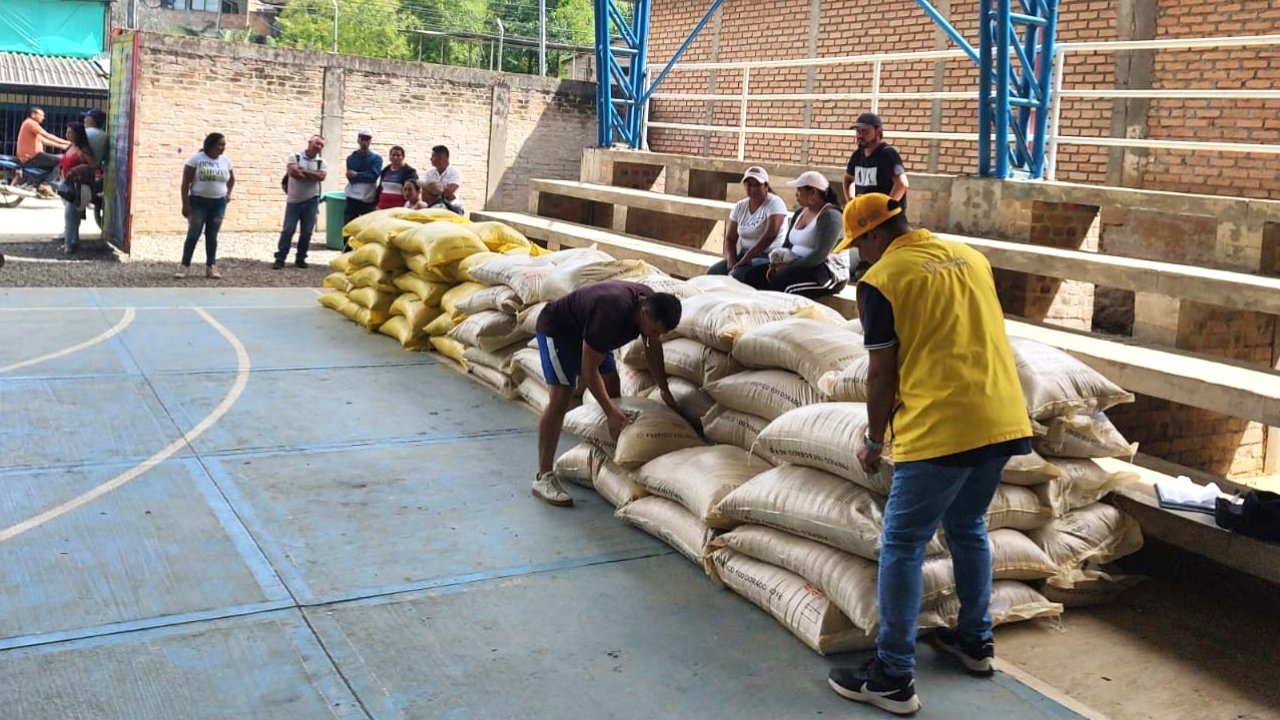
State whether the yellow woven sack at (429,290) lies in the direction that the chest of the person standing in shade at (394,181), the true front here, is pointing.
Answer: yes

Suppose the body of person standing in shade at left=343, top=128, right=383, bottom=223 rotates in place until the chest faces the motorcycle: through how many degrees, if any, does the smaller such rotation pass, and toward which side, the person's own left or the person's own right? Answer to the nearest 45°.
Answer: approximately 135° to the person's own right

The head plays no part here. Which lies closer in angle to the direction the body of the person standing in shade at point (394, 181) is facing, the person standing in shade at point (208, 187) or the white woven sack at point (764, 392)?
the white woven sack

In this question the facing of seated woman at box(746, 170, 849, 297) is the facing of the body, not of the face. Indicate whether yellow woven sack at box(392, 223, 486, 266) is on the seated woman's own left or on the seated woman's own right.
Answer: on the seated woman's own right

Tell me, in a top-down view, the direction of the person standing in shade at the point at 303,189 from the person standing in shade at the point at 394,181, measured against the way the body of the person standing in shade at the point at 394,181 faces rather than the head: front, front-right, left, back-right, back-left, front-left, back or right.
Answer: right

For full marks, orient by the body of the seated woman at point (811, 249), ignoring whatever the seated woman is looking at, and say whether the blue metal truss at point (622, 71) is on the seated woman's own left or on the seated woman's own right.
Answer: on the seated woman's own right

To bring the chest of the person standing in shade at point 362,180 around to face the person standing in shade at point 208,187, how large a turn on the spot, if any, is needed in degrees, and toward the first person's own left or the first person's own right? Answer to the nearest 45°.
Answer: approximately 45° to the first person's own right

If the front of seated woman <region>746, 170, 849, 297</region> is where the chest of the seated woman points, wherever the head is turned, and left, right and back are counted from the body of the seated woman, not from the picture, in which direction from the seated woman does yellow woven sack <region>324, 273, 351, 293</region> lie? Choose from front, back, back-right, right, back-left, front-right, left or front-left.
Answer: right

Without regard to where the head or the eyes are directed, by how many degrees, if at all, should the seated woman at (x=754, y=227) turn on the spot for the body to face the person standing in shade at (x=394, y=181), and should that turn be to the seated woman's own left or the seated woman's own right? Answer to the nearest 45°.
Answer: approximately 90° to the seated woman's own right

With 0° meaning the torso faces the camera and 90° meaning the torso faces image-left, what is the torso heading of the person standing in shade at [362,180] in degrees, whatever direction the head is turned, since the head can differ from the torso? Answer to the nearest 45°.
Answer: approximately 0°
